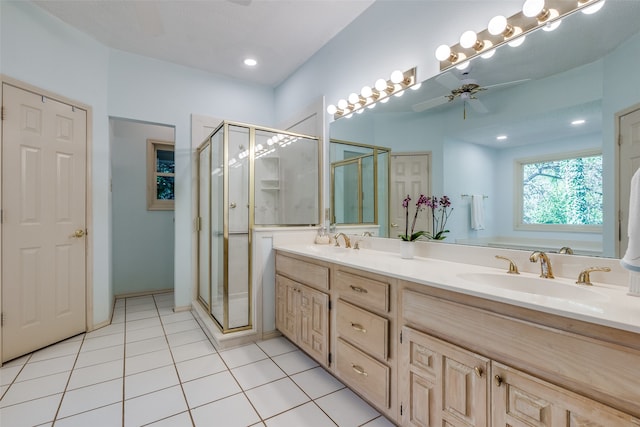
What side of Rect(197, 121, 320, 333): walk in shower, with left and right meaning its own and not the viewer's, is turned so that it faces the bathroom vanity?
left

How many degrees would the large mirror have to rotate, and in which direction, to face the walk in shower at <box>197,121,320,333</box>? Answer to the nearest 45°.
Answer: approximately 45° to its right

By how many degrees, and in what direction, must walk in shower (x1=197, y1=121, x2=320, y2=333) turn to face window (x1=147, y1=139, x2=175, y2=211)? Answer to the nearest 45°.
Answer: approximately 90° to its right

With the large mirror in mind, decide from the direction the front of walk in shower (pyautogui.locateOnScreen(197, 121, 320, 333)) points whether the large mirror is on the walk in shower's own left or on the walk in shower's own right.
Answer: on the walk in shower's own left

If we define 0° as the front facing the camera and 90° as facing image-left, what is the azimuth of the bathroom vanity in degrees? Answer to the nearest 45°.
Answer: approximately 45°

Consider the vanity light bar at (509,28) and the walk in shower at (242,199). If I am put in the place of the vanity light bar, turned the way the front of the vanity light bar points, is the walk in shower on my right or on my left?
on my right

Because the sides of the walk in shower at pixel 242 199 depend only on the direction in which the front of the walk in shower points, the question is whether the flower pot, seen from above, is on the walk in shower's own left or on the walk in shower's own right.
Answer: on the walk in shower's own left

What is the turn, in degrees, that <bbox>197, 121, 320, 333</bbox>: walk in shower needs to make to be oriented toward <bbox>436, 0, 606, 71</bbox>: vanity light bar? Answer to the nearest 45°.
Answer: approximately 90° to its left
